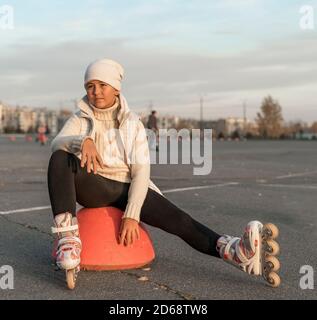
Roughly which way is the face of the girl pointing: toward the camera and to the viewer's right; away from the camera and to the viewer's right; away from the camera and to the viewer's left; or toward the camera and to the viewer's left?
toward the camera and to the viewer's left

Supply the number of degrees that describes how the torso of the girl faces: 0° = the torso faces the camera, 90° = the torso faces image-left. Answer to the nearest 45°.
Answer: approximately 0°
